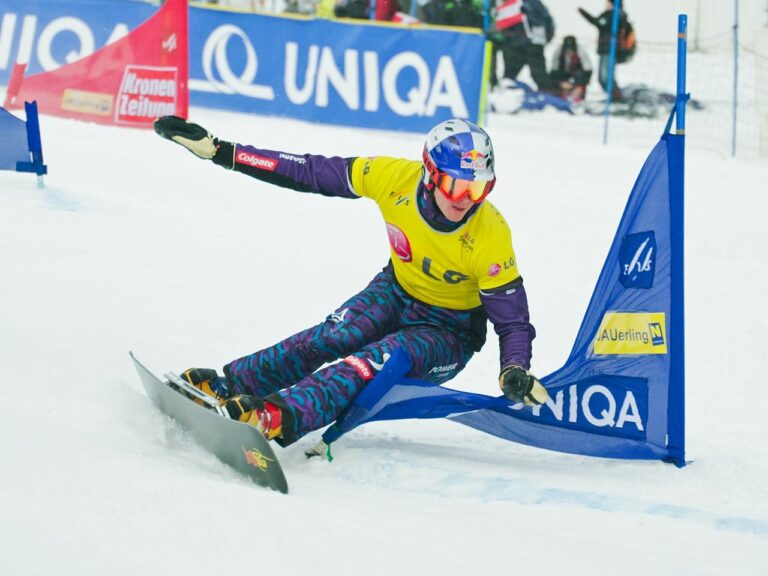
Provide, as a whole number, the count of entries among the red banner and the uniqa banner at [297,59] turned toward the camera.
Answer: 2

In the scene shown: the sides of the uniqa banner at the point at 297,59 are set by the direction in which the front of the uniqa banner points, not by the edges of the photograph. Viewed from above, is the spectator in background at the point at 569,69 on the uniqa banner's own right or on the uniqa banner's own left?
on the uniqa banner's own left

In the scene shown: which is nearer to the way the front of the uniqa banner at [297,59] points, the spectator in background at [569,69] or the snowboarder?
the snowboarder

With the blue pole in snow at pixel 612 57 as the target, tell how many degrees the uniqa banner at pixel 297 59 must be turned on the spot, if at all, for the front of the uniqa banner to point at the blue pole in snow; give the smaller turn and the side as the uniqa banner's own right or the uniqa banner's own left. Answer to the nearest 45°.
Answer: approximately 90° to the uniqa banner's own left

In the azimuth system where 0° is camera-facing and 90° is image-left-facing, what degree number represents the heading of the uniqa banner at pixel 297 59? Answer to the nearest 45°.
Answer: approximately 0°

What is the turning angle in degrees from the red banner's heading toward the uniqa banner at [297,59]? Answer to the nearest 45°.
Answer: approximately 135° to its left

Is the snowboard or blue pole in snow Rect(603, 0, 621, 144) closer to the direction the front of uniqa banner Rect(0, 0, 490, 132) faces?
the snowboard

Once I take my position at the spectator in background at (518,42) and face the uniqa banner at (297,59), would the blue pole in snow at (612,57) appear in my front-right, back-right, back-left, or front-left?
back-left

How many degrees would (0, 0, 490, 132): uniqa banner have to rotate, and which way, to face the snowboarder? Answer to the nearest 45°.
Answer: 0° — it already faces them

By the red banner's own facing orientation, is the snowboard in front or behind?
in front

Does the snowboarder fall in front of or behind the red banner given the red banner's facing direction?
in front
